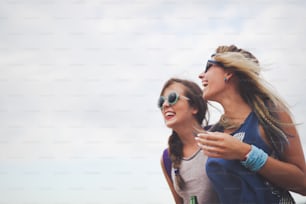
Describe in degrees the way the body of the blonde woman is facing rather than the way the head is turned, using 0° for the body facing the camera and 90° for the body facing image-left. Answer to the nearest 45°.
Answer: approximately 45°

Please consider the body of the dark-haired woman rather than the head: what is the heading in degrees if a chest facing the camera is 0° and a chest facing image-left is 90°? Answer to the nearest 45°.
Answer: approximately 45°
